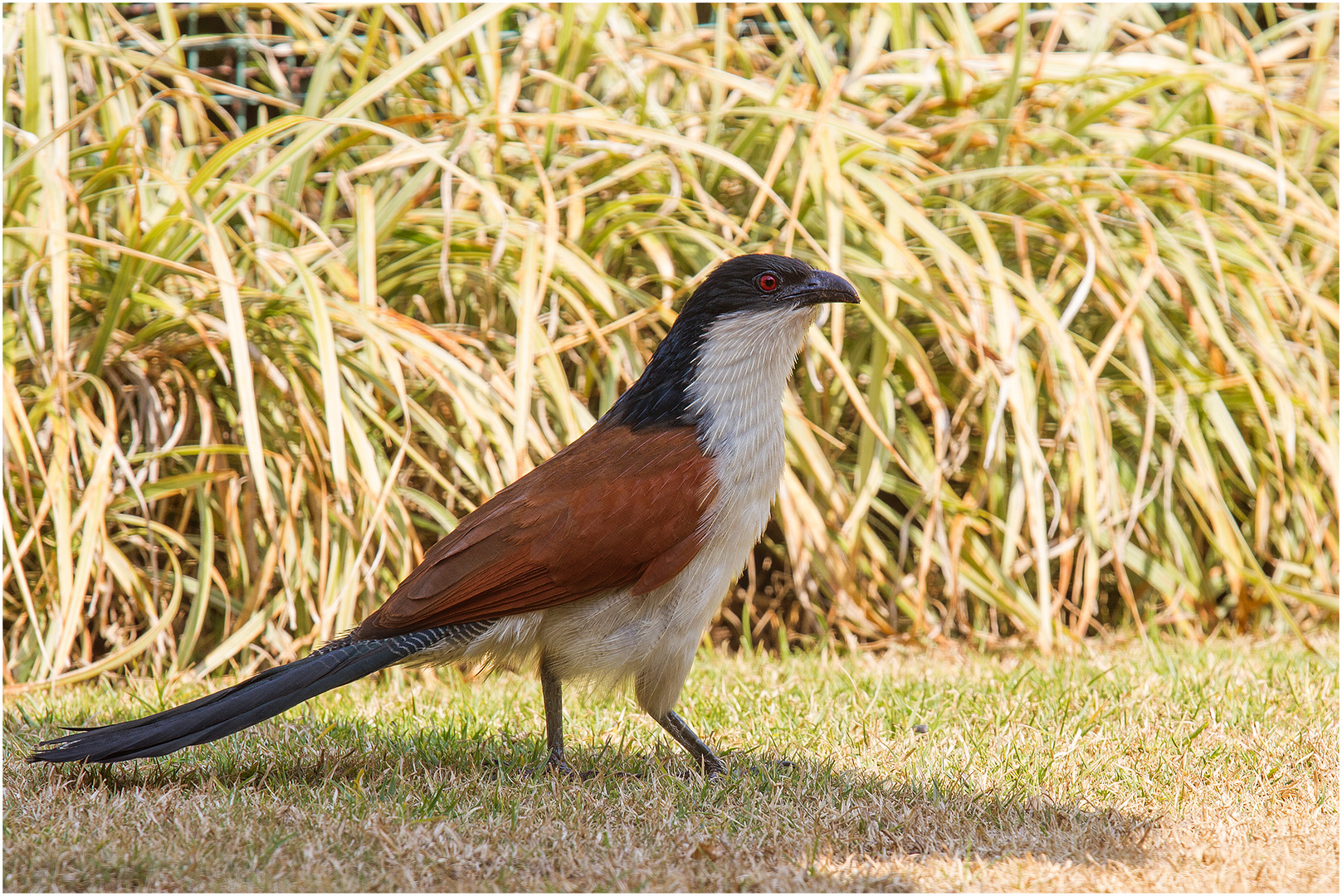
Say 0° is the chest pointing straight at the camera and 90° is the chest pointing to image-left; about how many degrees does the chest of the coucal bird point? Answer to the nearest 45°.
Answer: approximately 270°
